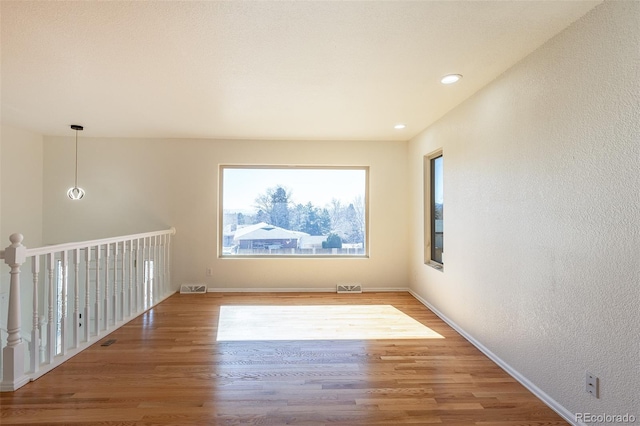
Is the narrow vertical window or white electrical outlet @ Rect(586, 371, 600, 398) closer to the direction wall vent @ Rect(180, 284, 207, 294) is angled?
the white electrical outlet

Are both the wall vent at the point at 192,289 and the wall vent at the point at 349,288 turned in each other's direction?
no

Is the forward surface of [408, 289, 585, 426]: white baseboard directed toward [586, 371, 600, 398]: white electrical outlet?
no

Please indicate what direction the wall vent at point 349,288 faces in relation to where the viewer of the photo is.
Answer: facing the viewer

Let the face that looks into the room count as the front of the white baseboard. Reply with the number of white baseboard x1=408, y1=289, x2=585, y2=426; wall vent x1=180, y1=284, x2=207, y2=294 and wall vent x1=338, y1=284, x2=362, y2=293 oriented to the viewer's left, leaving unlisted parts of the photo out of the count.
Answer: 1

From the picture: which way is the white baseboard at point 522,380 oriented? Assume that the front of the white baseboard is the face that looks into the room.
to the viewer's left

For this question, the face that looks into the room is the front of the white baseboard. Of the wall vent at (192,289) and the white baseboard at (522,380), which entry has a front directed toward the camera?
the wall vent

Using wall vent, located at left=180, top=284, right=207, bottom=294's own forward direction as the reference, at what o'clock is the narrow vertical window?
The narrow vertical window is roughly at 10 o'clock from the wall vent.

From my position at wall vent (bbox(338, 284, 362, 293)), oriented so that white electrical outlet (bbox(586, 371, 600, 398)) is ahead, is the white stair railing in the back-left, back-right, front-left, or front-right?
front-right

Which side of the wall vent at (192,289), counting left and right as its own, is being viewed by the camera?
front

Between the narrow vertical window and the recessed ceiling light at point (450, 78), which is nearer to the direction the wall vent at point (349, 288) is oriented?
the recessed ceiling light

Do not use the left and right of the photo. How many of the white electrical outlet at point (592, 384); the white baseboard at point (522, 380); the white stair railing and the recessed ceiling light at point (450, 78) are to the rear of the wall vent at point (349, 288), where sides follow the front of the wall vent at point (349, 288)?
0

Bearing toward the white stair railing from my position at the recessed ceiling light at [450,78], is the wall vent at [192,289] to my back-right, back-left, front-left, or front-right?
front-right

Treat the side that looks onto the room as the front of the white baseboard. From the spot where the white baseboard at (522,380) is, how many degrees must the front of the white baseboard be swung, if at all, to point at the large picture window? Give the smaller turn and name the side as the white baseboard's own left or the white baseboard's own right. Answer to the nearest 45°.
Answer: approximately 45° to the white baseboard's own right

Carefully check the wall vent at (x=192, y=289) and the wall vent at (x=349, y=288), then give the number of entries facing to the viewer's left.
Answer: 0

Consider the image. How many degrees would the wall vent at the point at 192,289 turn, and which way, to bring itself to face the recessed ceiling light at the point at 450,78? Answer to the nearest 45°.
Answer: approximately 45° to its left

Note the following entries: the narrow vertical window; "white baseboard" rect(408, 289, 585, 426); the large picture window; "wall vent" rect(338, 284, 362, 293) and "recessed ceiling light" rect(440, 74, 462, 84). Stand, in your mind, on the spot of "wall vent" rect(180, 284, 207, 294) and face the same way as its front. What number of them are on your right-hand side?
0

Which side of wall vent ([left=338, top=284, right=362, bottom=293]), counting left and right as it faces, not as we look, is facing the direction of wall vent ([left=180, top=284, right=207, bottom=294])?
right

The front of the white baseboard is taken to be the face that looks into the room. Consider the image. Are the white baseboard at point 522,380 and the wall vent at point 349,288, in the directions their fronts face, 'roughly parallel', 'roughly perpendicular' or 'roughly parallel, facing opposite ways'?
roughly perpendicular

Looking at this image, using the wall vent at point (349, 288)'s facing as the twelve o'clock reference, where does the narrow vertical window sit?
The narrow vertical window is roughly at 10 o'clock from the wall vent.
